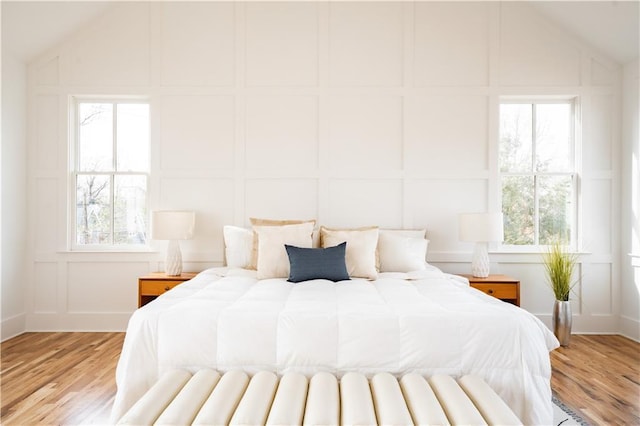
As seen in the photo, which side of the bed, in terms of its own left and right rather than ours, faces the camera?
front

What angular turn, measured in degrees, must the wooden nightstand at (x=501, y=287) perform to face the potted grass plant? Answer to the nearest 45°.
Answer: approximately 135° to its left

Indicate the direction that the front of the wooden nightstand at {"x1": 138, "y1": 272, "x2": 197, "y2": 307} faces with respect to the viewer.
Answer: facing the viewer

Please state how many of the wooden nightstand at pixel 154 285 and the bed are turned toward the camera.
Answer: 2

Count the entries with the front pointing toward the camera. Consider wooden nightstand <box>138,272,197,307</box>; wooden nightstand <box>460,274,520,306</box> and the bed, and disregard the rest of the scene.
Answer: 3

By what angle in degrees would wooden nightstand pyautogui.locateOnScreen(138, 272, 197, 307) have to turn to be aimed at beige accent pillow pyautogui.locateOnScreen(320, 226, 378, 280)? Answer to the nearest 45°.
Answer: approximately 45° to its left

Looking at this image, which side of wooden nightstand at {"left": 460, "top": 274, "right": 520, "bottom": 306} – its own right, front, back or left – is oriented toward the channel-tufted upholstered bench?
front

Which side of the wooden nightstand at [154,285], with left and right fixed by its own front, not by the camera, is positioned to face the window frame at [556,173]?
left

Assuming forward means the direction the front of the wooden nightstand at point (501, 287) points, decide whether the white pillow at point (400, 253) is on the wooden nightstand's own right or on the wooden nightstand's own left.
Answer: on the wooden nightstand's own right

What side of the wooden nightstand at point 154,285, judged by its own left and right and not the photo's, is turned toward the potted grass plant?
left

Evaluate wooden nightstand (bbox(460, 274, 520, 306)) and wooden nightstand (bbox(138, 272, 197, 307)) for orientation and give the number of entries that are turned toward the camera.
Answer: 2
